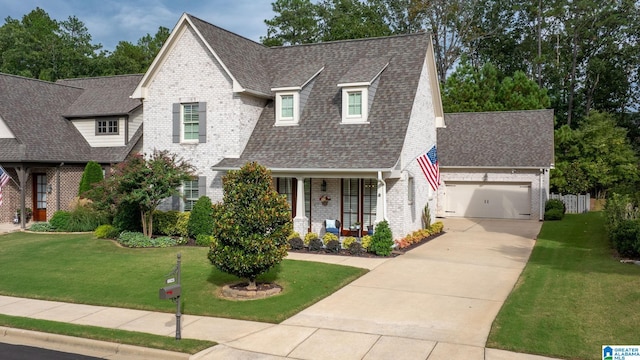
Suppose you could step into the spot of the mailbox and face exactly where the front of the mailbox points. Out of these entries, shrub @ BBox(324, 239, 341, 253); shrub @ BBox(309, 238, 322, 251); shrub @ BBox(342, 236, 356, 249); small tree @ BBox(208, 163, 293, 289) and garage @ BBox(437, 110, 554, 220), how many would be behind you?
5

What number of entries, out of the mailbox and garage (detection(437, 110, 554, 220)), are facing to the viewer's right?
0

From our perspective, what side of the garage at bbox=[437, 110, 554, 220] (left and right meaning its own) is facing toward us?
front

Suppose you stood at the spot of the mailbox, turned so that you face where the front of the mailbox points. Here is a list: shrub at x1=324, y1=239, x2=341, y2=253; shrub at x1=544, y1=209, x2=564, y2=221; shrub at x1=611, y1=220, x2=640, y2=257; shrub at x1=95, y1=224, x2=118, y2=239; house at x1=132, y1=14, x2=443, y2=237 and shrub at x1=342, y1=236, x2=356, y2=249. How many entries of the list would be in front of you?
0

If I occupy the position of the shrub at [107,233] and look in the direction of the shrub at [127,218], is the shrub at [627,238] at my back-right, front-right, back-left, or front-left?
front-right

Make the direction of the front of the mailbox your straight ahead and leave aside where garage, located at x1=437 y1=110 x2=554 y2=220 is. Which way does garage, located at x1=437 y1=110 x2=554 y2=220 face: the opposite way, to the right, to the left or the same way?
the same way

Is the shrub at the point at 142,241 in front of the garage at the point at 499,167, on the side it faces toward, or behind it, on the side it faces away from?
in front

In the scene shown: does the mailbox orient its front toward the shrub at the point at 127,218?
no

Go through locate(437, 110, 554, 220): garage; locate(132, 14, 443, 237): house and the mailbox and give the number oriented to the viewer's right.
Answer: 0

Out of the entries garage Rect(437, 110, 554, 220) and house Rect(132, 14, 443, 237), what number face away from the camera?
0

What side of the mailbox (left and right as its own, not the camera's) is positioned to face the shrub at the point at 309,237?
back

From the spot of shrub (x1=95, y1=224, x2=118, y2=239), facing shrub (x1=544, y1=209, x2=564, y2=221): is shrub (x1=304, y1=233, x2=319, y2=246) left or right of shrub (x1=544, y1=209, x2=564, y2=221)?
right

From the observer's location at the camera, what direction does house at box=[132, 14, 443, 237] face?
facing the viewer and to the left of the viewer

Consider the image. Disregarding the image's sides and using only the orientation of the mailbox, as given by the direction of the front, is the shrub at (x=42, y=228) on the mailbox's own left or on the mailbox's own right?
on the mailbox's own right

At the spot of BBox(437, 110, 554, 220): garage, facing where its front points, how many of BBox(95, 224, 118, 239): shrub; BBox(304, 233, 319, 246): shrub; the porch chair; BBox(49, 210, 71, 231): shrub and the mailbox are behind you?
0

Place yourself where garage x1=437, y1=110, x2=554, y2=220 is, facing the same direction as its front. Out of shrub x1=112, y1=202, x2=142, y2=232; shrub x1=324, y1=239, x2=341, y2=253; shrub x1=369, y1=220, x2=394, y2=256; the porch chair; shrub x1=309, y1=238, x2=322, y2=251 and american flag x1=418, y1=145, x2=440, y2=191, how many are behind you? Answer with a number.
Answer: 0

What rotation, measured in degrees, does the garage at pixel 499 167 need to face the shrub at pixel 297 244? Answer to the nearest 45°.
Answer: approximately 45° to its right

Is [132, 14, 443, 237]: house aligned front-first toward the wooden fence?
no

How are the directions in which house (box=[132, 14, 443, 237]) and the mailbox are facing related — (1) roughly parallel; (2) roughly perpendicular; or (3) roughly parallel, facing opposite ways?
roughly parallel

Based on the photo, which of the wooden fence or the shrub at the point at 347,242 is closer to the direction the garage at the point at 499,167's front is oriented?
the shrub
